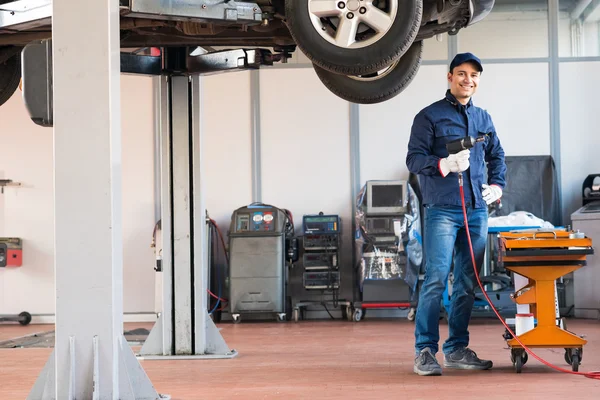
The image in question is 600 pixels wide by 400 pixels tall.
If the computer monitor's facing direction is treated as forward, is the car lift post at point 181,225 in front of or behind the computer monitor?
in front

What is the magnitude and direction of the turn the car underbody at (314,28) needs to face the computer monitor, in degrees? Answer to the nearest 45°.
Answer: approximately 90° to its left

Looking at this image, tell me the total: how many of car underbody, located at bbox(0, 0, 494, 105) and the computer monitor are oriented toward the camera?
1

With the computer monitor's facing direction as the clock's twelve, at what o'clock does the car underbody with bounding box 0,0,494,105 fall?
The car underbody is roughly at 12 o'clock from the computer monitor.

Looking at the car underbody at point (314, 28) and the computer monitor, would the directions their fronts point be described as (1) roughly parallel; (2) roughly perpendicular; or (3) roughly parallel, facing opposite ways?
roughly perpendicular

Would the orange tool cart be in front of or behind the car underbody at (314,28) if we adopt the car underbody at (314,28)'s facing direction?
in front

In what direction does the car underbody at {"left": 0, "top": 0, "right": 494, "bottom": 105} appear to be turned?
to the viewer's right

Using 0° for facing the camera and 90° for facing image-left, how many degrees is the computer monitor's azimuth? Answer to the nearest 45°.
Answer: approximately 0°

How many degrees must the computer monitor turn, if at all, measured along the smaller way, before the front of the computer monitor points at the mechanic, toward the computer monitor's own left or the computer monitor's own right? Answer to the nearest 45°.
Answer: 0° — it already faces them
